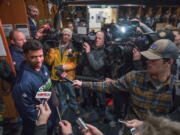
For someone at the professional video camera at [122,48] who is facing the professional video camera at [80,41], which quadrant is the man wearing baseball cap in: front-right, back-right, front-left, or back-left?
back-left

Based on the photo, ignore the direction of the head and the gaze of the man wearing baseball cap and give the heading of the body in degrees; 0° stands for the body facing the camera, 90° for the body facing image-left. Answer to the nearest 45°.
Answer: approximately 45°

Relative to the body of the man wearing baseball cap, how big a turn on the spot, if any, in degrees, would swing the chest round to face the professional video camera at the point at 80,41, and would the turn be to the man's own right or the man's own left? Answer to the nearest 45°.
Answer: approximately 90° to the man's own right
